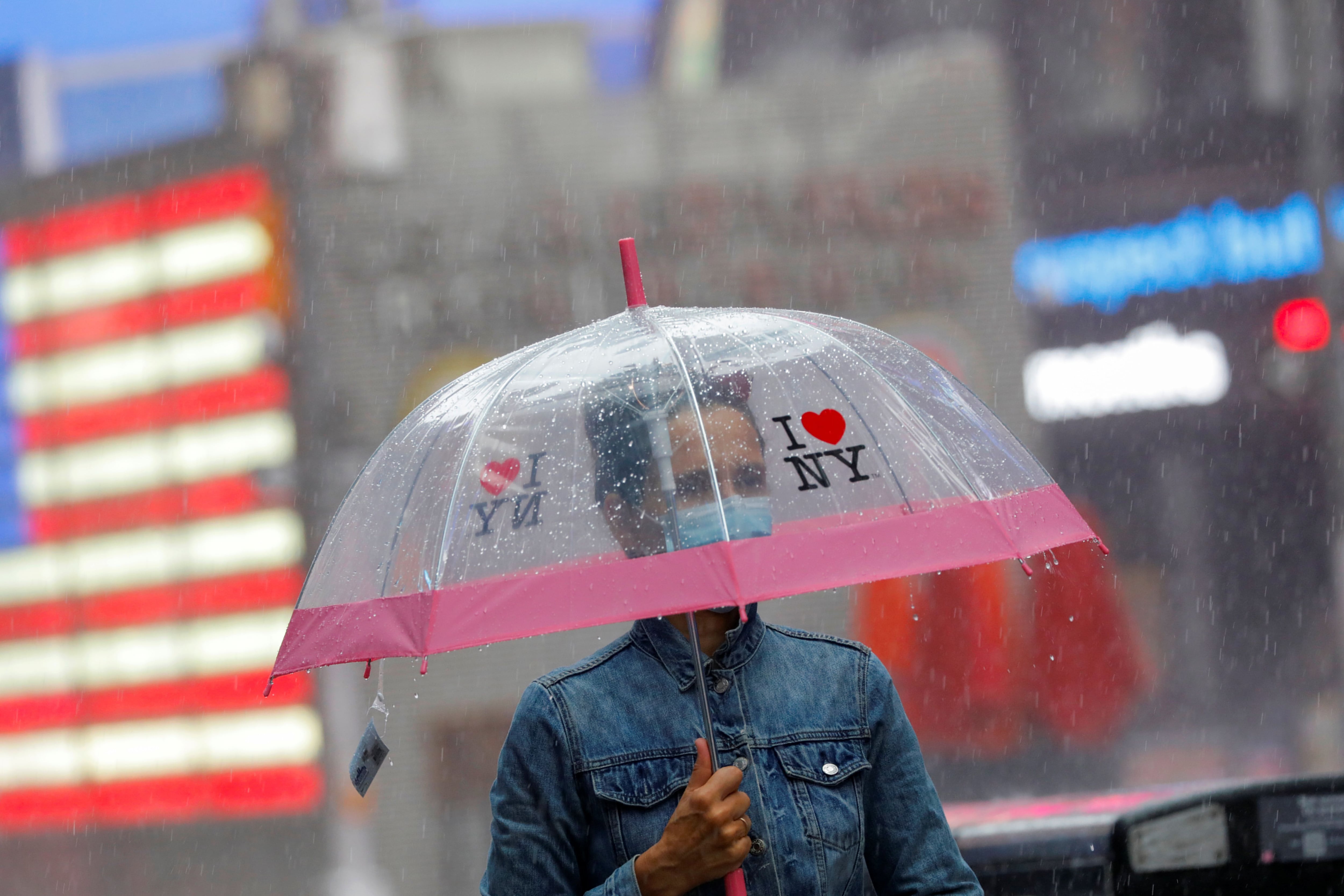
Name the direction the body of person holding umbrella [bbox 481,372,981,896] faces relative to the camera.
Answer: toward the camera
